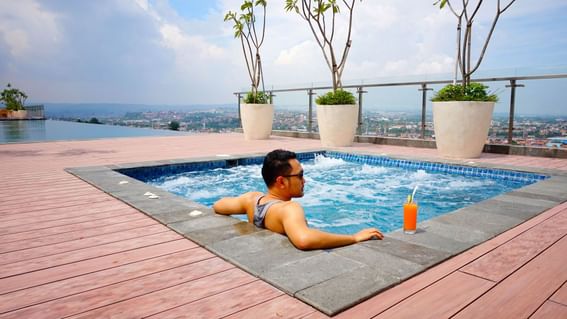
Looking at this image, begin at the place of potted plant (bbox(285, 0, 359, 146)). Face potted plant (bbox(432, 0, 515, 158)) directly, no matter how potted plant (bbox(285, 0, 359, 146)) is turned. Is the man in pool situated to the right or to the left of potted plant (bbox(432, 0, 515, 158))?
right

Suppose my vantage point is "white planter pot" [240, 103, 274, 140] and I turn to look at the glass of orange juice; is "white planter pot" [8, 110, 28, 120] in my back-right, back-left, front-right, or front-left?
back-right

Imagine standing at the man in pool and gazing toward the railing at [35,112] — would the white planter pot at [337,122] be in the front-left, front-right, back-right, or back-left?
front-right

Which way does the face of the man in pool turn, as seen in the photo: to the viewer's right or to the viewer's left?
to the viewer's right

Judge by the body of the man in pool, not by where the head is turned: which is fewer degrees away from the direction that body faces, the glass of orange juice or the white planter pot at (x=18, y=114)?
the glass of orange juice
